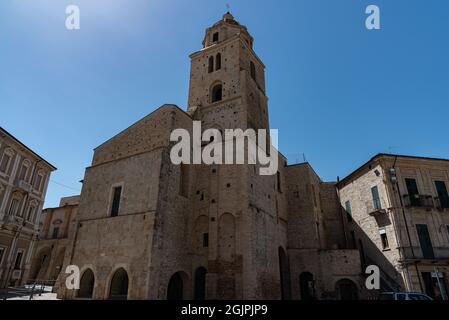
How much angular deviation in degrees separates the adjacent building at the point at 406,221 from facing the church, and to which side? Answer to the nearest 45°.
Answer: approximately 45° to its right

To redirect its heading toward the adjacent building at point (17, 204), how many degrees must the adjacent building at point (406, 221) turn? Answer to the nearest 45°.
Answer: approximately 45° to its right

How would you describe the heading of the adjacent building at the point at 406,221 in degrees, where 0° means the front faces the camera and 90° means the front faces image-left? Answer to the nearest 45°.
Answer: approximately 0°

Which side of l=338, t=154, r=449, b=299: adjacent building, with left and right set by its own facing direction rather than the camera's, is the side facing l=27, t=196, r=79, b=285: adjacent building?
right
